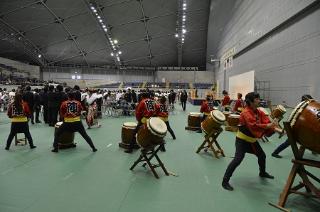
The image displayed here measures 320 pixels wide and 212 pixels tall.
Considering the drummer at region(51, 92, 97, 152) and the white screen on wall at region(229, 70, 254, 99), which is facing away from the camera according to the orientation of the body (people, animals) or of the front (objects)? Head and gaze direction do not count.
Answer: the drummer

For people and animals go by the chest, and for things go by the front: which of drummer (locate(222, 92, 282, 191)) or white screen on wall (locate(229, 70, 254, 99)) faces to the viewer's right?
the drummer

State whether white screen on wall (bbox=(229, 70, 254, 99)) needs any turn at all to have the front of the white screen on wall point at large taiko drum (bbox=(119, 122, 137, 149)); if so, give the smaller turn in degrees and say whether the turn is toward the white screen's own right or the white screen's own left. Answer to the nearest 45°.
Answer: approximately 45° to the white screen's own left

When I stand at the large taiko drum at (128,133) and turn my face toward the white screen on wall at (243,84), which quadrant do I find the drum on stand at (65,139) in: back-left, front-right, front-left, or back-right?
back-left

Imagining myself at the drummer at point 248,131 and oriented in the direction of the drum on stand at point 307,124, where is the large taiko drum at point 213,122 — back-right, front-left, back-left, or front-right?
back-left

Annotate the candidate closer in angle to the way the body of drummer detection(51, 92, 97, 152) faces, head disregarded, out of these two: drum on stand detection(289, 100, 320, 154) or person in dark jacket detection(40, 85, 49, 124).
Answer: the person in dark jacket

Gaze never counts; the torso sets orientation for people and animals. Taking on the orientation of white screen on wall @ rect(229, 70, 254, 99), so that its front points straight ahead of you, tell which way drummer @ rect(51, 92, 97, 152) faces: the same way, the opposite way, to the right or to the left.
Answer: to the right

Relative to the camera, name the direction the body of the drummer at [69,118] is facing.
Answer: away from the camera

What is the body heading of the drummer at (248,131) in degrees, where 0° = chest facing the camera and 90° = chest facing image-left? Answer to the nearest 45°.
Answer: approximately 270°

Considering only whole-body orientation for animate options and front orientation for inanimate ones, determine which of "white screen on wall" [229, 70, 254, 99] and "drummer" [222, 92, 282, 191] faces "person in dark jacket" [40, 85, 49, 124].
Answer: the white screen on wall

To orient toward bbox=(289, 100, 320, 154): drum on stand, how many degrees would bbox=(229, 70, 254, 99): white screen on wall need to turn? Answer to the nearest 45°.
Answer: approximately 45° to its left
